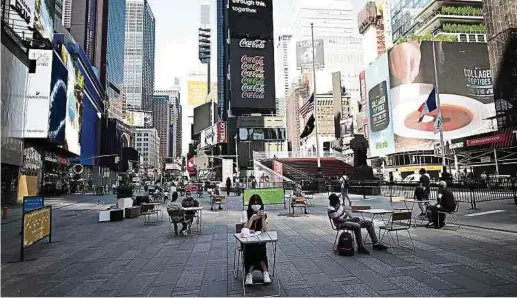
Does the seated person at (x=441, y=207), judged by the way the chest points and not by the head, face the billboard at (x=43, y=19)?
yes

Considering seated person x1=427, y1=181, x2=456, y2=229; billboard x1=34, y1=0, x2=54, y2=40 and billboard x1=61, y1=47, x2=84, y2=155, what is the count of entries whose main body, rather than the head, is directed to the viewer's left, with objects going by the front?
1

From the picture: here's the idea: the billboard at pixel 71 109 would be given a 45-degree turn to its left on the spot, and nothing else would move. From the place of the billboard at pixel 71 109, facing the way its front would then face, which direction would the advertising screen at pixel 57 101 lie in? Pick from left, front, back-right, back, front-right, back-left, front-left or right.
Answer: right

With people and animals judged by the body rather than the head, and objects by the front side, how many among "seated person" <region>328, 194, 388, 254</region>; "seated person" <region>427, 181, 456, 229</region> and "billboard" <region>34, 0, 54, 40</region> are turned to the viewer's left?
1

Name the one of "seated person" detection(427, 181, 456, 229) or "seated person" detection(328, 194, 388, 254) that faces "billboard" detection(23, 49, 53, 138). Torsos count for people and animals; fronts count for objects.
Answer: "seated person" detection(427, 181, 456, 229)

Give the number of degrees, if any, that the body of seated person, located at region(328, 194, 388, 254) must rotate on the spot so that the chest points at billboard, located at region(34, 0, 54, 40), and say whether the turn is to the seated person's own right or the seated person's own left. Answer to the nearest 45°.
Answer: approximately 180°

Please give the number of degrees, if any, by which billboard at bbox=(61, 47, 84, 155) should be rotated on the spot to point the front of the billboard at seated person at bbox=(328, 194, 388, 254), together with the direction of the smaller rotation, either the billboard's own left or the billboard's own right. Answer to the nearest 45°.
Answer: approximately 45° to the billboard's own right

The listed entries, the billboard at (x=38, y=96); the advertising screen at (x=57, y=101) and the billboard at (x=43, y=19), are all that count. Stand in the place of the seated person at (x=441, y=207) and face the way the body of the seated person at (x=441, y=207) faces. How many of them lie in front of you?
3

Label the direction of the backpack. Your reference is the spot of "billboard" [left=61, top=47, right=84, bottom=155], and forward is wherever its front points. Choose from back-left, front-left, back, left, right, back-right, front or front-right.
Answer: front-right

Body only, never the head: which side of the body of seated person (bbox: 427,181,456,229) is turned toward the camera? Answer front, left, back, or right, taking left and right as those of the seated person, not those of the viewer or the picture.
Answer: left

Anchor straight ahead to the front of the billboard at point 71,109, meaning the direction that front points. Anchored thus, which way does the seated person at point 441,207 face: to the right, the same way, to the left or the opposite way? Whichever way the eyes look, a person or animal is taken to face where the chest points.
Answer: the opposite way

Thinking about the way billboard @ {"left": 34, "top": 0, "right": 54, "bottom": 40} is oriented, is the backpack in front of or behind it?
in front

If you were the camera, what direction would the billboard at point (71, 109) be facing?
facing the viewer and to the right of the viewer

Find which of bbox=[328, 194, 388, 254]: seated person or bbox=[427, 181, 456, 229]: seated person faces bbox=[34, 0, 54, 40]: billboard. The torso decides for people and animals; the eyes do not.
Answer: bbox=[427, 181, 456, 229]: seated person
